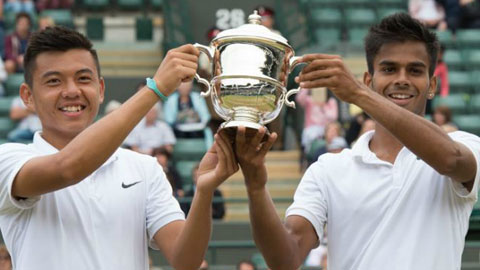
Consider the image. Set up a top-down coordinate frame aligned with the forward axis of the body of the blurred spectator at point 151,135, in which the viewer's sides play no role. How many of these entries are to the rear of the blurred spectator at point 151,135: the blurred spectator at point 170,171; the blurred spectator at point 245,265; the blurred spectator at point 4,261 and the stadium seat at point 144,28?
1

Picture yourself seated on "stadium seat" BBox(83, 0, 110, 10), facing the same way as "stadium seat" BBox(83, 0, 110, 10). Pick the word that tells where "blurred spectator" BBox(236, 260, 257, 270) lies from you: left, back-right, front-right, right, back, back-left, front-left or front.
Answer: front

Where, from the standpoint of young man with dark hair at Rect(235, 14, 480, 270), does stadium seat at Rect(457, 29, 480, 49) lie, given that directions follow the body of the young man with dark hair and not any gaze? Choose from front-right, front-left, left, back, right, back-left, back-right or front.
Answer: back

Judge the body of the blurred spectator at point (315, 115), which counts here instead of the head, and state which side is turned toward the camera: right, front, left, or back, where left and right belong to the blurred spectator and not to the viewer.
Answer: front

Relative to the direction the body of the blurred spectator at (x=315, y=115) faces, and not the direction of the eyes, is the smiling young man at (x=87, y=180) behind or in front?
in front

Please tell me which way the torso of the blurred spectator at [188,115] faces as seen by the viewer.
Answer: toward the camera

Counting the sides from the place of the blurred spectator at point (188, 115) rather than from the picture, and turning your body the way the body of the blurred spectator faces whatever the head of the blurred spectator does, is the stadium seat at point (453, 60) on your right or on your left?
on your left

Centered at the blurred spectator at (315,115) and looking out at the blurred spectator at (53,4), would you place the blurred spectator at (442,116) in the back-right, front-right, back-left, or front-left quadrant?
back-right

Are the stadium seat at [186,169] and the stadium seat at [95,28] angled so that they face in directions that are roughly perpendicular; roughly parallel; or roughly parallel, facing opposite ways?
roughly parallel

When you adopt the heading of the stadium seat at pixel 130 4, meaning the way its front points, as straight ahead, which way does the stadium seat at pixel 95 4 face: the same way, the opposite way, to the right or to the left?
the same way

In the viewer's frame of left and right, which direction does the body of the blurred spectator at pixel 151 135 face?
facing the viewer

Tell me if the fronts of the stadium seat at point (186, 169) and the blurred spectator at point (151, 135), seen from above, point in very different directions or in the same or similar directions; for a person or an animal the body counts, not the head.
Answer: same or similar directions

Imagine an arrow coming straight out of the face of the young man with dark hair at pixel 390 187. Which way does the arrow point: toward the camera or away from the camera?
toward the camera

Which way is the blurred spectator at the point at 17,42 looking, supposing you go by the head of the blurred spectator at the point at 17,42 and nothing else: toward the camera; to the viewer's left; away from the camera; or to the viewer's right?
toward the camera

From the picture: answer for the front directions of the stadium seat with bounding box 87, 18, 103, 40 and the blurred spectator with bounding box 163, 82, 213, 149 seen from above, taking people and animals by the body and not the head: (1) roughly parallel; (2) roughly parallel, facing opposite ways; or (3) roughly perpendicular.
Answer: roughly parallel

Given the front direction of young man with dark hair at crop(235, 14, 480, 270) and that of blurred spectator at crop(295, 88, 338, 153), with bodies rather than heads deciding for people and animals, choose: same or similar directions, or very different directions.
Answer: same or similar directions

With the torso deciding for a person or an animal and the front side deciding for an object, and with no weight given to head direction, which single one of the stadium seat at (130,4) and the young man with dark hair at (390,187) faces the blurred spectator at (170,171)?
the stadium seat

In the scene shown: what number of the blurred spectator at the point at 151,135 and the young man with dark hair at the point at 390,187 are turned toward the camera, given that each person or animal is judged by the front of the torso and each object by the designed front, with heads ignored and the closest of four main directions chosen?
2
